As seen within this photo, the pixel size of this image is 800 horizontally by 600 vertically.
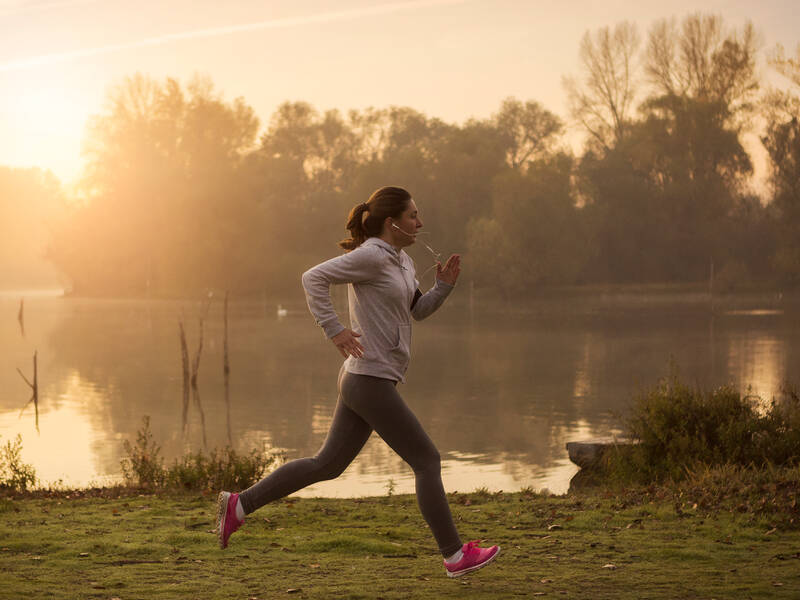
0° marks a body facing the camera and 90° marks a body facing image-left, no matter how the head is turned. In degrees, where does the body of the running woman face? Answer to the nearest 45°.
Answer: approximately 270°

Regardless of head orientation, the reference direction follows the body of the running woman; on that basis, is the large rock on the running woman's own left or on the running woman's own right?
on the running woman's own left

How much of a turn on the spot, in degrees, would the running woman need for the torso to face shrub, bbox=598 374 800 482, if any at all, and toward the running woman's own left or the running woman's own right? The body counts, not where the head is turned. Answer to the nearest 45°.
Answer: approximately 45° to the running woman's own left

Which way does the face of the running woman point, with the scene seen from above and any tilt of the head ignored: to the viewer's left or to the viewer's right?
to the viewer's right
